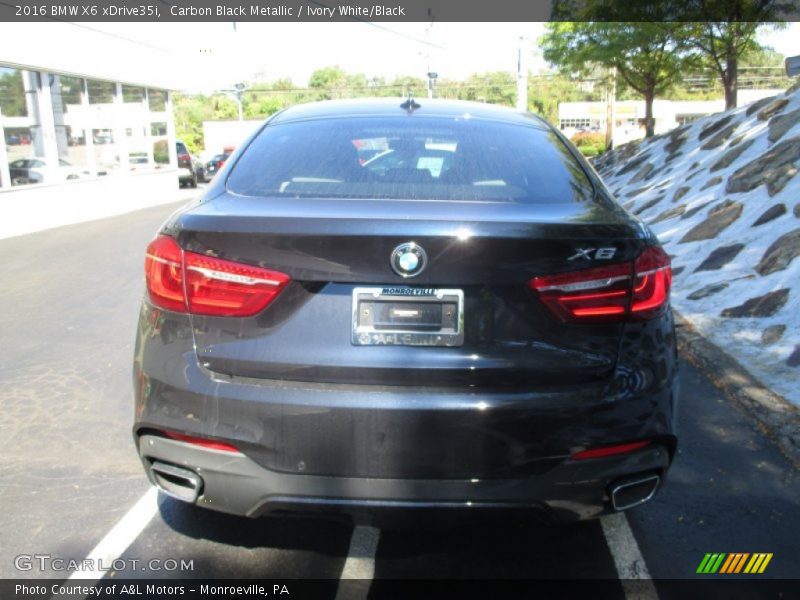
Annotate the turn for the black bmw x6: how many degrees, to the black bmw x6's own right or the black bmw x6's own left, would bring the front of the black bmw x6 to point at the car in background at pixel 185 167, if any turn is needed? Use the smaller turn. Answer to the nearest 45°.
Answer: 0° — it already faces it

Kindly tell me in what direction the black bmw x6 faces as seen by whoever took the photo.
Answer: facing away from the viewer

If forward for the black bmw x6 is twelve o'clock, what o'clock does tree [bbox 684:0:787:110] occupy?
The tree is roughly at 1 o'clock from the black bmw x6.

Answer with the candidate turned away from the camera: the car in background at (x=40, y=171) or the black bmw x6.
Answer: the black bmw x6

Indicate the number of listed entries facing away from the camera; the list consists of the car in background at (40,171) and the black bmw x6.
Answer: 1
